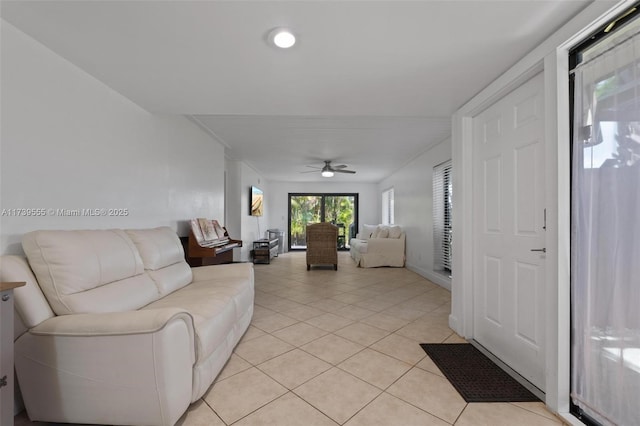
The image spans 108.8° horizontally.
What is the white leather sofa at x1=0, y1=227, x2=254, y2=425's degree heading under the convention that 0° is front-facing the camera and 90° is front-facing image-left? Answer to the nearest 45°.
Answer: approximately 315°

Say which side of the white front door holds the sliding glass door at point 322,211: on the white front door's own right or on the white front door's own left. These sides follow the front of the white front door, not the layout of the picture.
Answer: on the white front door's own right

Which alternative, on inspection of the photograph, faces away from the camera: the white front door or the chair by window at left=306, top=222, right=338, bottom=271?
the chair by window

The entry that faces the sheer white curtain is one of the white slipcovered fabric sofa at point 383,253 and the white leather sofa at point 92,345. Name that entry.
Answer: the white leather sofa at point 92,345

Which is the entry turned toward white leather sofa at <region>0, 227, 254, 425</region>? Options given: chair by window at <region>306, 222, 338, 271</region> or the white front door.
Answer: the white front door

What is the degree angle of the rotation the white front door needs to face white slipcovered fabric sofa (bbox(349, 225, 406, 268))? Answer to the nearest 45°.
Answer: approximately 90° to its right

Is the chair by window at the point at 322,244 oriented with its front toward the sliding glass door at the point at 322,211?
yes

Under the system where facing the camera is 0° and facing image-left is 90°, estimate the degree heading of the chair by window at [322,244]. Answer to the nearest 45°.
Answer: approximately 180°
